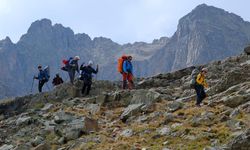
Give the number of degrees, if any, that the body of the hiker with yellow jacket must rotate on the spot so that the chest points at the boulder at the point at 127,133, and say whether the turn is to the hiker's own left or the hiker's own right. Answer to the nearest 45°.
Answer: approximately 135° to the hiker's own right

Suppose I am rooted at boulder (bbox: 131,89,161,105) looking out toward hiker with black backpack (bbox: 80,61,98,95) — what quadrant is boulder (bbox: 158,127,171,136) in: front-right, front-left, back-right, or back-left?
back-left

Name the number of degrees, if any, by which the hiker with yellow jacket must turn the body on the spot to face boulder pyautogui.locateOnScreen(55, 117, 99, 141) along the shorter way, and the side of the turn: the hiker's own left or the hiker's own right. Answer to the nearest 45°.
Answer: approximately 135° to the hiker's own right

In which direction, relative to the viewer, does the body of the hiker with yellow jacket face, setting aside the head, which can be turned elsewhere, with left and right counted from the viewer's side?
facing to the right of the viewer

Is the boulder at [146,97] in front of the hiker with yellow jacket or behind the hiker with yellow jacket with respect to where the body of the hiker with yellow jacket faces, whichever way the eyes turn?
behind

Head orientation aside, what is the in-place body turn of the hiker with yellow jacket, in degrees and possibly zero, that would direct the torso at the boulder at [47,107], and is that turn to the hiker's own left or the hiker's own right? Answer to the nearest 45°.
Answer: approximately 180°
